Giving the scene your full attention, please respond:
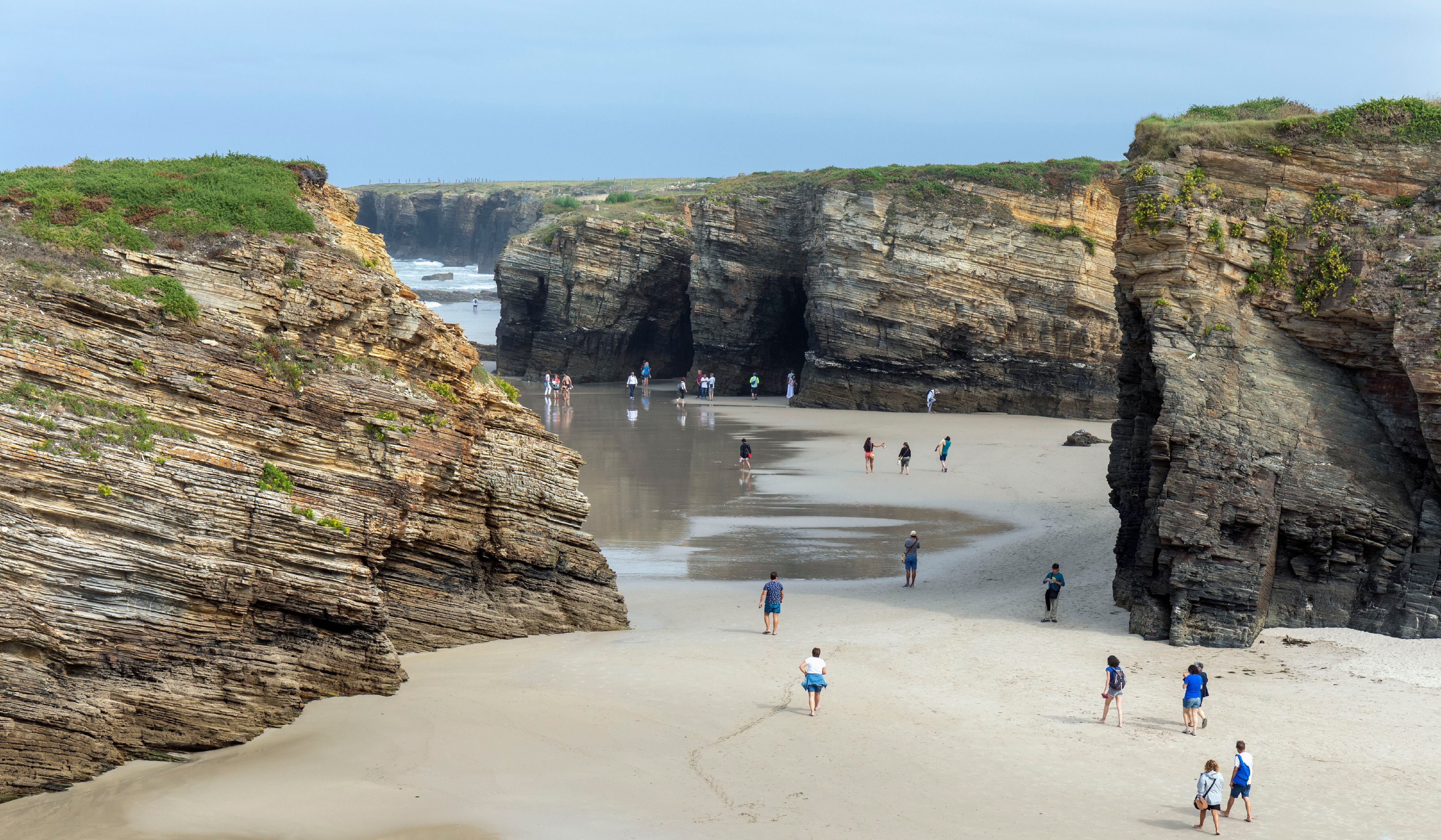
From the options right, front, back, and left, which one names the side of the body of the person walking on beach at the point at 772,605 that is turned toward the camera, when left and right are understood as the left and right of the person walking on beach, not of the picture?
back

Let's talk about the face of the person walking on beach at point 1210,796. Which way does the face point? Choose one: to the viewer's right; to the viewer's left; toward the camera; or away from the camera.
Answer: away from the camera

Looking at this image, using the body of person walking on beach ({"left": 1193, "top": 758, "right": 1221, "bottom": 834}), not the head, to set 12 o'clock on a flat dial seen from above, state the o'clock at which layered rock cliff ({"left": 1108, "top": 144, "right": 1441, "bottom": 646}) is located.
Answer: The layered rock cliff is roughly at 12 o'clock from the person walking on beach.

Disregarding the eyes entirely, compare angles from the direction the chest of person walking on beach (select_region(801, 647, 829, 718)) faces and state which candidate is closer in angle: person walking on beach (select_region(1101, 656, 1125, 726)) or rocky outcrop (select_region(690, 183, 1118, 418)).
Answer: the rocky outcrop

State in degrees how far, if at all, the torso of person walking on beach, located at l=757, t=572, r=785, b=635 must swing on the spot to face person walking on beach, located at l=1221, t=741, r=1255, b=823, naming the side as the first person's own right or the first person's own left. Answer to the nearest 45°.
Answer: approximately 135° to the first person's own right

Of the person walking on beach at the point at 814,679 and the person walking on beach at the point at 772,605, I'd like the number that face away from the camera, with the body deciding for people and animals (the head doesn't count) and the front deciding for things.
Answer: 2

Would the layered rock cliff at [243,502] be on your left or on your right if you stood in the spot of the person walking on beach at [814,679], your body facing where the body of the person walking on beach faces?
on your left

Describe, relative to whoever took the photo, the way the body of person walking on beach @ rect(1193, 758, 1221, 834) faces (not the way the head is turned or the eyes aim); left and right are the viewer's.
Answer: facing away from the viewer

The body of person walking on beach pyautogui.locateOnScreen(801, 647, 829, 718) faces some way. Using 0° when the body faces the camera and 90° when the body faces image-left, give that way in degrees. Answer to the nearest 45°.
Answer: approximately 180°

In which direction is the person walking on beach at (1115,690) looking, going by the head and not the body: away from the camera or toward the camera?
away from the camera

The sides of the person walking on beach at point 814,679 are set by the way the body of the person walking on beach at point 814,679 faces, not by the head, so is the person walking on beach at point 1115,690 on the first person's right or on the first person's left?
on the first person's right
